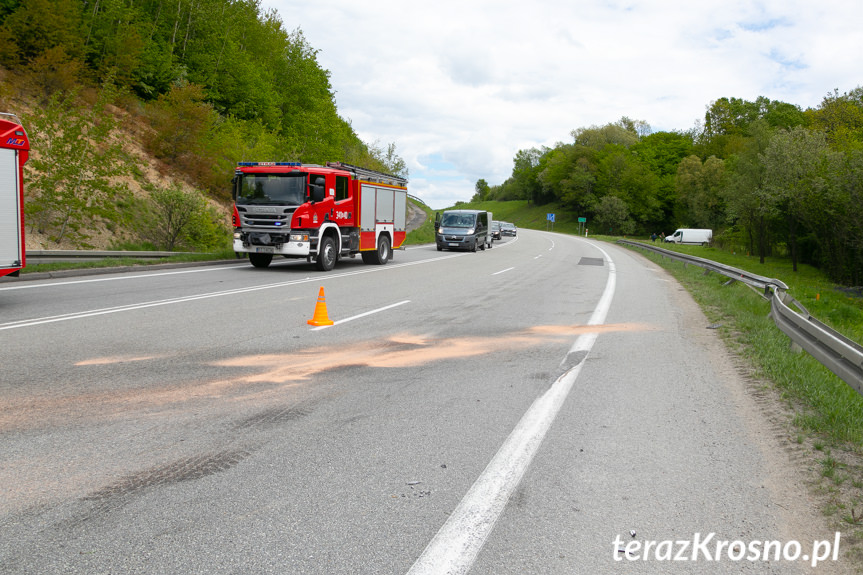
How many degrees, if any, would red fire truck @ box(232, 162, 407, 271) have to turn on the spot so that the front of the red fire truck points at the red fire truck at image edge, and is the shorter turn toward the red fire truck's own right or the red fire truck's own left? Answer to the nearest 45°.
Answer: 0° — it already faces it

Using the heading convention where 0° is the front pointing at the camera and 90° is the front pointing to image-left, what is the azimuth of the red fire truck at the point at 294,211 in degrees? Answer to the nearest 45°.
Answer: approximately 45°

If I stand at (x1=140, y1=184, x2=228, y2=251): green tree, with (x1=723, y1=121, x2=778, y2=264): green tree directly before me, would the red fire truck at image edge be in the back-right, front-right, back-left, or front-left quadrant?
back-right

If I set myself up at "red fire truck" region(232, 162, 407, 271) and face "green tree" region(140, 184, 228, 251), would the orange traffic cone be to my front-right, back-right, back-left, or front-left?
back-left
